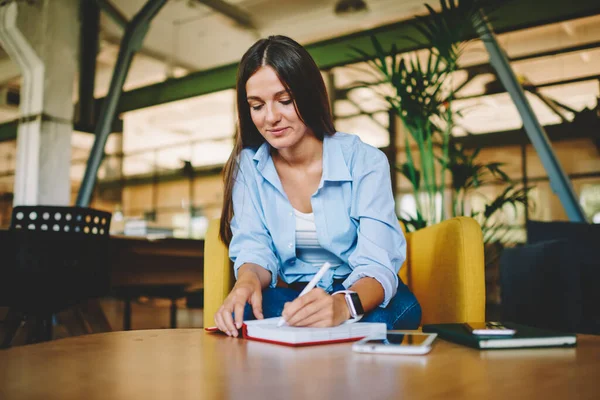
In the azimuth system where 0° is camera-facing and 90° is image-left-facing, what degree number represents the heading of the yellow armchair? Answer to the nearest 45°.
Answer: approximately 0°

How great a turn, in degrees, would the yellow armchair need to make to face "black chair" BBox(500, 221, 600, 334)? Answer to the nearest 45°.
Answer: approximately 135° to its left

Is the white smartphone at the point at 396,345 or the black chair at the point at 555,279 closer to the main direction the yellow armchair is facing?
the white smartphone

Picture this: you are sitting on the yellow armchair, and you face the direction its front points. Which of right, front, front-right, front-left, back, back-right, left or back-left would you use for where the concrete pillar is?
back-right

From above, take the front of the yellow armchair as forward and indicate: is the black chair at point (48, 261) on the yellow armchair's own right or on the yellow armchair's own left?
on the yellow armchair's own right

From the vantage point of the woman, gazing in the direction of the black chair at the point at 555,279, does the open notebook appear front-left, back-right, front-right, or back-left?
back-right
